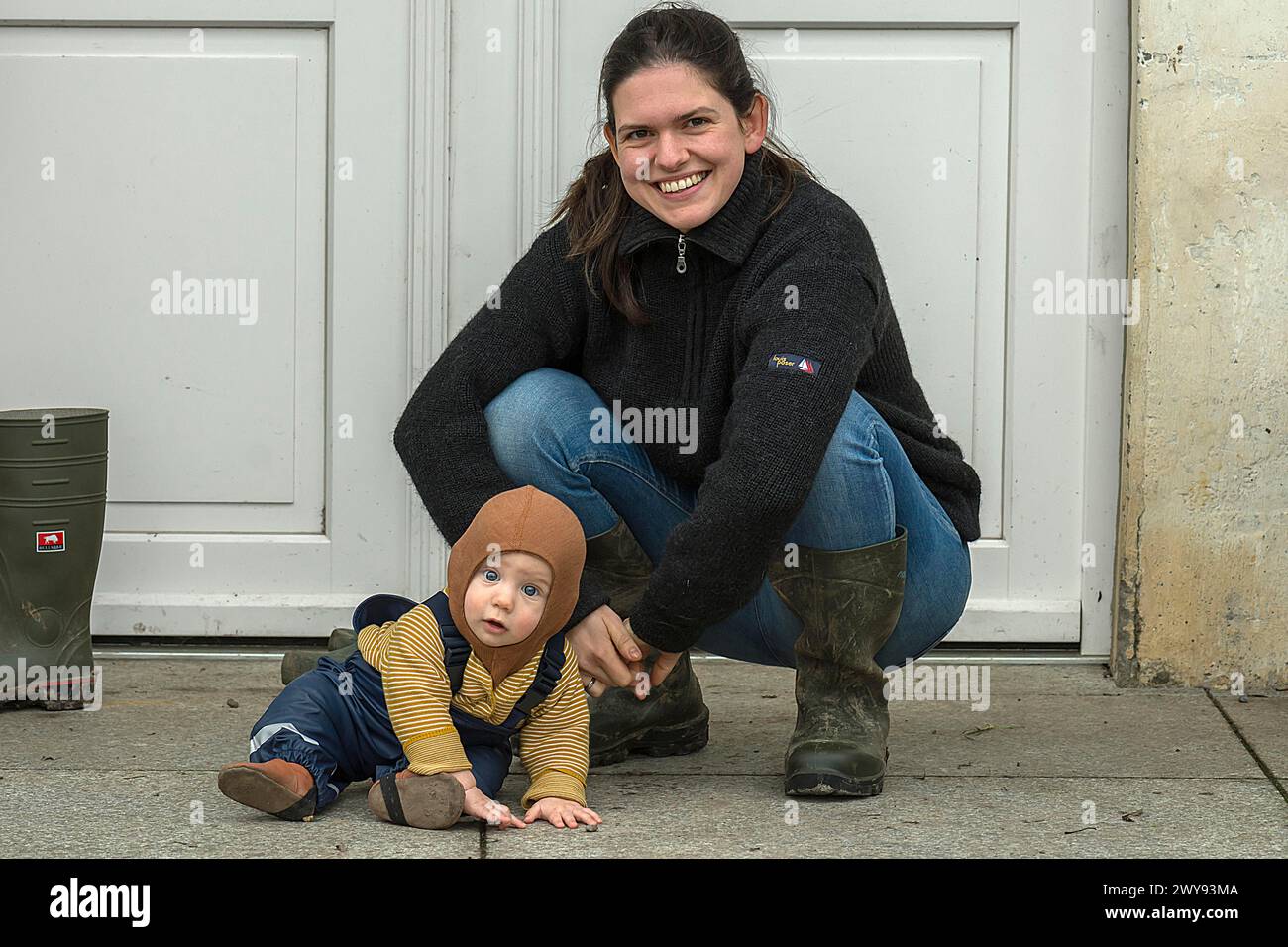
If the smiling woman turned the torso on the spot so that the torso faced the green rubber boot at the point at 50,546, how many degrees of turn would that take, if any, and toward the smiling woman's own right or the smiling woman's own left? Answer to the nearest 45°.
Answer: approximately 90° to the smiling woman's own right

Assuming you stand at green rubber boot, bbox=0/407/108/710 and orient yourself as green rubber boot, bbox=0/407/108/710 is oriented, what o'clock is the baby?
The baby is roughly at 8 o'clock from the green rubber boot.

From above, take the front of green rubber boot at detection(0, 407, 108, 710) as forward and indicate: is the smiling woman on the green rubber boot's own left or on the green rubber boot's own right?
on the green rubber boot's own left

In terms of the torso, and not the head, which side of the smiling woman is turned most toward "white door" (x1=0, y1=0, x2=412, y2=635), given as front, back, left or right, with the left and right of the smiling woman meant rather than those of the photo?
right
